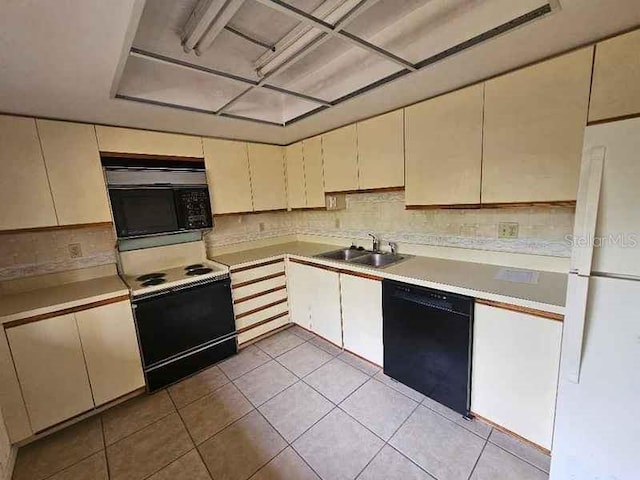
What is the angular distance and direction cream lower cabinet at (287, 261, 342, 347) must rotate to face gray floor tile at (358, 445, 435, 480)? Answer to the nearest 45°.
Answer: approximately 45° to its left

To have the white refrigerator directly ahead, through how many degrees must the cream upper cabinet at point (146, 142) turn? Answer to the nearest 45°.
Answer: approximately 45° to its left

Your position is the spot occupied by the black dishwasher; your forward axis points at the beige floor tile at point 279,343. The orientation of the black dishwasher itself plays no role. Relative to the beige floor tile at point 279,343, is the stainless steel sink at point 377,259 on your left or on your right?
right

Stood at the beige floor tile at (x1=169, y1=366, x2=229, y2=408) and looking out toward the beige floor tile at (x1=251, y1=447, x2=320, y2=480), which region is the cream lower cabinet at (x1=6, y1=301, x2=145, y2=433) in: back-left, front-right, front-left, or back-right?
back-right

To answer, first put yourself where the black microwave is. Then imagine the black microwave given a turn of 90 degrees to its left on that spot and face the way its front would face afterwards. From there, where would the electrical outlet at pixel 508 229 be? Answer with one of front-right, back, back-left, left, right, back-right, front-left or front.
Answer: front-right

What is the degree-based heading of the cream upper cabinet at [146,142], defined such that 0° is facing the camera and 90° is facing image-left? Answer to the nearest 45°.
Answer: approximately 0°

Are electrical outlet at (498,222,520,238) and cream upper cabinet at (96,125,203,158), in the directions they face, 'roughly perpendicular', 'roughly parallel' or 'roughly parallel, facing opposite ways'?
roughly perpendicular

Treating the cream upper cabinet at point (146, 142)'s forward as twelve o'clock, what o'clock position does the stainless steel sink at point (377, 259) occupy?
The stainless steel sink is roughly at 10 o'clock from the cream upper cabinet.

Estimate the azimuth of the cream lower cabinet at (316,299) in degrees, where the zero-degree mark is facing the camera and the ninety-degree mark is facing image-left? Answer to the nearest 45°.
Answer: approximately 45°

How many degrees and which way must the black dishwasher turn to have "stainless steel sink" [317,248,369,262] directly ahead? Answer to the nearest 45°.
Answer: approximately 90° to its right

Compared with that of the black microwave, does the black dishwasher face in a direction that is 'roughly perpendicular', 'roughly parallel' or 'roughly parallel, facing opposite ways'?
roughly perpendicular
